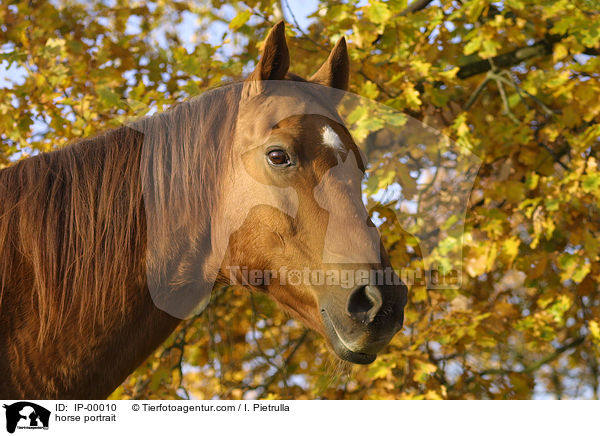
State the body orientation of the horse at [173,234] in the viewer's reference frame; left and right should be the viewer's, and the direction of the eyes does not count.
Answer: facing to the right of the viewer

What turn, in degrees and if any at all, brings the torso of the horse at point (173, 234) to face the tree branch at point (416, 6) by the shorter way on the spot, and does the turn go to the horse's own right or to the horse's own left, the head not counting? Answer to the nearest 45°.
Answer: approximately 45° to the horse's own left

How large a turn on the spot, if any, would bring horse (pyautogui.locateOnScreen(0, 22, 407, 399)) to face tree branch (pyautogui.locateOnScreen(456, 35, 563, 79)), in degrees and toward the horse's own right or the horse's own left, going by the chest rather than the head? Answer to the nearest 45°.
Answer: approximately 45° to the horse's own left
